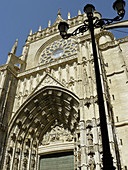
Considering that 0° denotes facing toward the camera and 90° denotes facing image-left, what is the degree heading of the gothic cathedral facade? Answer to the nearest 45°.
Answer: approximately 45°
